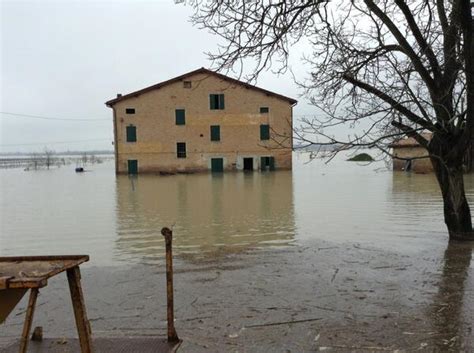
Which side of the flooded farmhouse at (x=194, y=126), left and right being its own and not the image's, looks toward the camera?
front

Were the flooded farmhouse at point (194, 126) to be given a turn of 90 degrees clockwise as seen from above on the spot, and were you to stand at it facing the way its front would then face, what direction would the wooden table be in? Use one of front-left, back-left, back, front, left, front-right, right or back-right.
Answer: left
